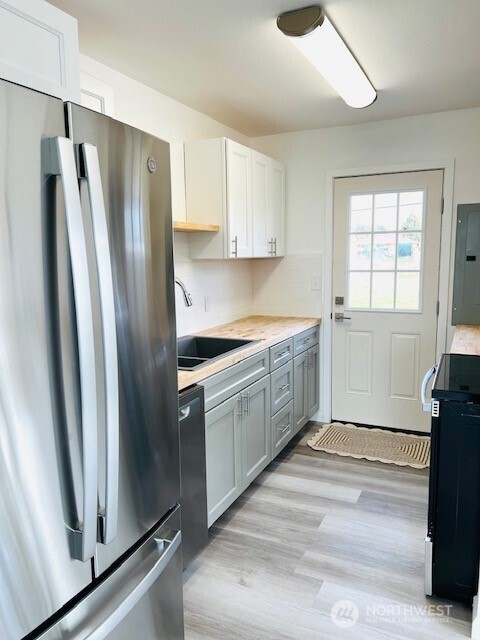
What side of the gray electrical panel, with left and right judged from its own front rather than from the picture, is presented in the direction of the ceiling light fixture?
front

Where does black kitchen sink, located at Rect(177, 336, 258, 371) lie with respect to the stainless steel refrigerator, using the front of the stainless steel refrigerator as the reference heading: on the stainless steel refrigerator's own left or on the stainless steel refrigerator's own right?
on the stainless steel refrigerator's own left

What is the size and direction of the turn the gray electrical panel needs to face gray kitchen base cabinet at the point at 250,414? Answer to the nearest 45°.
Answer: approximately 45° to its right

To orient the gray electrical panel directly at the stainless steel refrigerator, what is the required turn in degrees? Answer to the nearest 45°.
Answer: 0° — it already faces it

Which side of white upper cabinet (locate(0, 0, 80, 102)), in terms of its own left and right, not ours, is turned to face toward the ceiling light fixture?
left

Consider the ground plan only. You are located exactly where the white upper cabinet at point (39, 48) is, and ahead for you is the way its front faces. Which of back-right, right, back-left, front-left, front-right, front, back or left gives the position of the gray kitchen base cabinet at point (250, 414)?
left

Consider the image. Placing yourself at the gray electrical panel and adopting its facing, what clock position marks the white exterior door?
The white exterior door is roughly at 3 o'clock from the gray electrical panel.

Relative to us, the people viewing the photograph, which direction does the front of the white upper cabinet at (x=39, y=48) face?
facing the viewer and to the right of the viewer

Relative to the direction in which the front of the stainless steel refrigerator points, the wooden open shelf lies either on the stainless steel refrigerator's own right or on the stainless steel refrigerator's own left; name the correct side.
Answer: on the stainless steel refrigerator's own left

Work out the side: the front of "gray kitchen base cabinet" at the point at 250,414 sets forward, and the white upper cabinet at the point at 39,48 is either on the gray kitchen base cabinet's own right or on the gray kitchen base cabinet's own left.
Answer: on the gray kitchen base cabinet's own right
